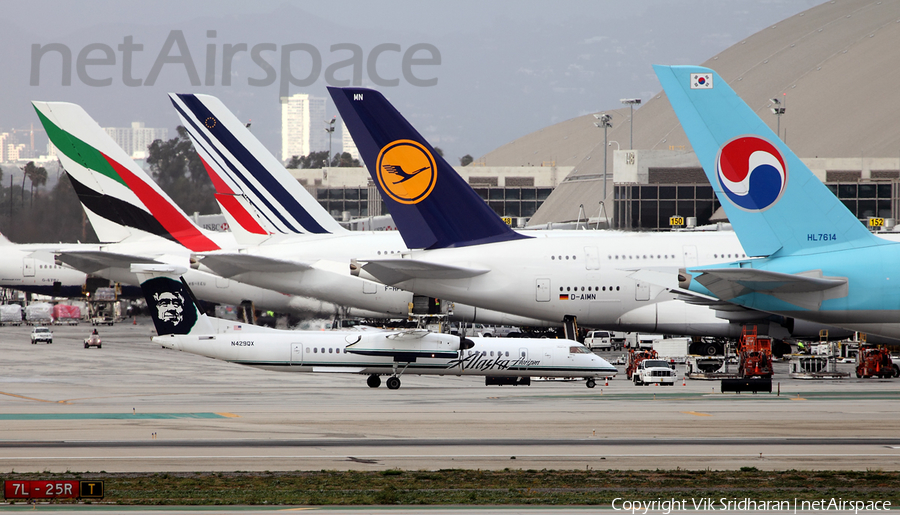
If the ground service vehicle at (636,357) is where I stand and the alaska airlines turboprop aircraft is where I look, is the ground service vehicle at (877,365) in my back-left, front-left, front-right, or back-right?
back-left

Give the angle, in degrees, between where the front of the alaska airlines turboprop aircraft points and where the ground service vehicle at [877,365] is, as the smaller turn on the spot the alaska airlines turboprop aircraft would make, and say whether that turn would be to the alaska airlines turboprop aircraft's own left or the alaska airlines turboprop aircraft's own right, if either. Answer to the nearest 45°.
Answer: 0° — it already faces it

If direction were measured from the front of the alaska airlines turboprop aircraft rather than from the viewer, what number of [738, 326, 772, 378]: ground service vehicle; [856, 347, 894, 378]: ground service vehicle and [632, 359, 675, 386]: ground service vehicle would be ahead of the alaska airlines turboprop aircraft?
3

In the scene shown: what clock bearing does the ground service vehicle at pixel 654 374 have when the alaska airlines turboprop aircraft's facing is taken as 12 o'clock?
The ground service vehicle is roughly at 12 o'clock from the alaska airlines turboprop aircraft.

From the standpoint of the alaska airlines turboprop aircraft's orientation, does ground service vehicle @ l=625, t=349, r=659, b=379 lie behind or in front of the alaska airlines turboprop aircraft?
in front

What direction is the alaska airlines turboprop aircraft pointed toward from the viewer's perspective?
to the viewer's right

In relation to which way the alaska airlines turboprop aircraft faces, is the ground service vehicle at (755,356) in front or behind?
in front
